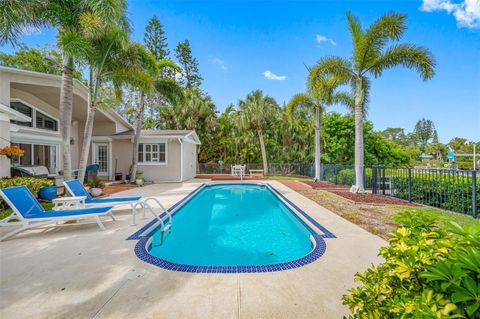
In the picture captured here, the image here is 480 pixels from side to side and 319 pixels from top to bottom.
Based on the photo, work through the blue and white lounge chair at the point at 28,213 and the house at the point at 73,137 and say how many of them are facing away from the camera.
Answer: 0

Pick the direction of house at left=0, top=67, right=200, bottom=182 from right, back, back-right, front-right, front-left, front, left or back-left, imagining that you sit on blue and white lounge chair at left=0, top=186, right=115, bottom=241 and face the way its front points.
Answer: left

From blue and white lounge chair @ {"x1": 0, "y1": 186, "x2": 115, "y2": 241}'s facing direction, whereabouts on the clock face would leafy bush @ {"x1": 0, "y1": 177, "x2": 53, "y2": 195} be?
The leafy bush is roughly at 9 o'clock from the blue and white lounge chair.

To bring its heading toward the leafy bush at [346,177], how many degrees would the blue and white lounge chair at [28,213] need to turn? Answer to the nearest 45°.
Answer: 0° — it already faces it

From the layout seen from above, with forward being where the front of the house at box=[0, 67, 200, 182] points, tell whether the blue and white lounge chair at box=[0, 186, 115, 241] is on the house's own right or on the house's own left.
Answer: on the house's own right

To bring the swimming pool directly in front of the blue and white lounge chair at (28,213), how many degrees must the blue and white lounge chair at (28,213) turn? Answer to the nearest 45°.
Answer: approximately 45° to its right

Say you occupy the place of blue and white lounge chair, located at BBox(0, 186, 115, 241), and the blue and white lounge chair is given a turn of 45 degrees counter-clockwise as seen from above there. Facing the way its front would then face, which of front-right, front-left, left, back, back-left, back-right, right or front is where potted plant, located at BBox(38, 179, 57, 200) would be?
front-left

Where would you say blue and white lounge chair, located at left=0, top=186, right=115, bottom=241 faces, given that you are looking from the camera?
facing to the right of the viewer
